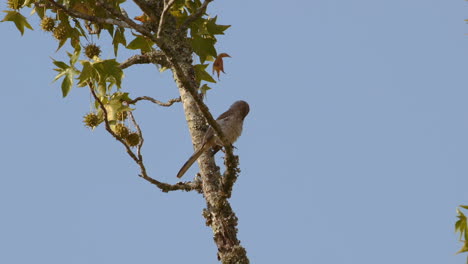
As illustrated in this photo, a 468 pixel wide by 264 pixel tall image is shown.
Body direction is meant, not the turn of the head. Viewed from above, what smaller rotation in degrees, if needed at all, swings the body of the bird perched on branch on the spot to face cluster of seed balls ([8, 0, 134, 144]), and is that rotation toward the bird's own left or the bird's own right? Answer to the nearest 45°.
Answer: approximately 135° to the bird's own right

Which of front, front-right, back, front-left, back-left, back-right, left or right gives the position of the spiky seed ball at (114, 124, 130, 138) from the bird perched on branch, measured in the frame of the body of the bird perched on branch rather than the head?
back-right

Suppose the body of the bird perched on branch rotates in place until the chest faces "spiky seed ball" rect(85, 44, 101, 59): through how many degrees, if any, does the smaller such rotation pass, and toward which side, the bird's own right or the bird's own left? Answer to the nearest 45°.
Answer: approximately 135° to the bird's own right

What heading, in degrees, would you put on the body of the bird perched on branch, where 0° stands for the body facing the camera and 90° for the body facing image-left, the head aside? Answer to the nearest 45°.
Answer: approximately 270°

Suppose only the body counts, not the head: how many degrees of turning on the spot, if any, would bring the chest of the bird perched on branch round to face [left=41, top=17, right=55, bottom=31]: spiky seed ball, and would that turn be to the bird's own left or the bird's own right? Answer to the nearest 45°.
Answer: approximately 135° to the bird's own right

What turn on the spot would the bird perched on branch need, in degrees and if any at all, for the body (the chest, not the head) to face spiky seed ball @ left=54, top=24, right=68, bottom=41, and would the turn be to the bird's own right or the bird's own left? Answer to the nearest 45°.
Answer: approximately 135° to the bird's own right
